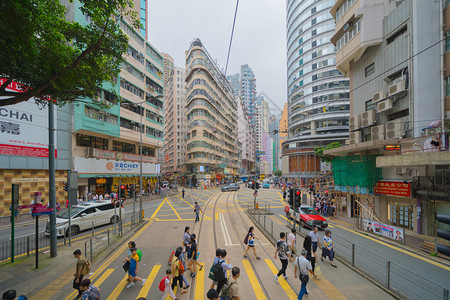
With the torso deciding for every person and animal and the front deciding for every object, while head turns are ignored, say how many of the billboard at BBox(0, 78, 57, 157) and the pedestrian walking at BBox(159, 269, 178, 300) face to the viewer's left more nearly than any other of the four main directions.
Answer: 0

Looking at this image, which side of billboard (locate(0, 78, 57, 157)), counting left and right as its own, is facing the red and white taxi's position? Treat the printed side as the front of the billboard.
front

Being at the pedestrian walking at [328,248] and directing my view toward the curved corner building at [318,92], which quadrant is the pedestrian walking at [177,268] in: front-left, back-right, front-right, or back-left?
back-left

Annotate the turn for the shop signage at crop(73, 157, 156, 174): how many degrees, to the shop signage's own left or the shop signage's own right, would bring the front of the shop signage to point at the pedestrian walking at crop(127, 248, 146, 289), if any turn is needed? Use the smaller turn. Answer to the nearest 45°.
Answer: approximately 45° to the shop signage's own right

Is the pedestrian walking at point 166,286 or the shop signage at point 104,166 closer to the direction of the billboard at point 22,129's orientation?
the pedestrian walking

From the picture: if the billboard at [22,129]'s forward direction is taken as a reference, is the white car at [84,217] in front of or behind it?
in front
